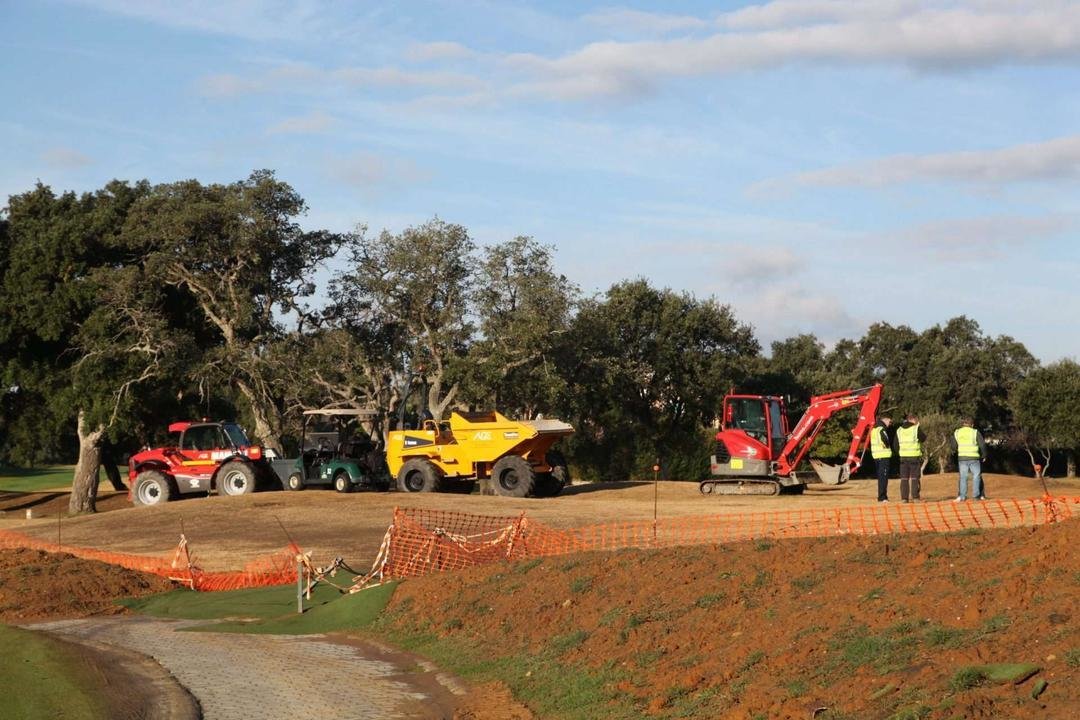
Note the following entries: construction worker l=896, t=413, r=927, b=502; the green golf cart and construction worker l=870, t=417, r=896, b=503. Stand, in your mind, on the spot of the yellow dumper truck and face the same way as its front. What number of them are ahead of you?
2

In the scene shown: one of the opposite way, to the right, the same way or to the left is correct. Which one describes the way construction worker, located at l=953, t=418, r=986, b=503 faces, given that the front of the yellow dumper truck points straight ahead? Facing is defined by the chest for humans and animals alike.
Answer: to the left

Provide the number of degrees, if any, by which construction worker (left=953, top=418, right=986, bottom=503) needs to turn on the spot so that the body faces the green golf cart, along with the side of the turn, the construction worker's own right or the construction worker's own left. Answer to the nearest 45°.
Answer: approximately 45° to the construction worker's own left

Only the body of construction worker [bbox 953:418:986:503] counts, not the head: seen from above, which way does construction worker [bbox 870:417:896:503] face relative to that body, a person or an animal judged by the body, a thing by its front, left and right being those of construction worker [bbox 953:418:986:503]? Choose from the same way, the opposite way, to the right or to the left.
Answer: to the right

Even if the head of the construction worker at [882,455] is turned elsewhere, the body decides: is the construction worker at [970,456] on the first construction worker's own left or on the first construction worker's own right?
on the first construction worker's own right

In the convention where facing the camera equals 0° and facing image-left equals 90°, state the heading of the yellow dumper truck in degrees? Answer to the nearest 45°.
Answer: approximately 315°

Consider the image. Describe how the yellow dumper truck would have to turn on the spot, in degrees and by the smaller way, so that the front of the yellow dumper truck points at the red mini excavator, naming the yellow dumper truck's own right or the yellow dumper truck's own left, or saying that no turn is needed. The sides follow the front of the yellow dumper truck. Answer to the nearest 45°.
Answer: approximately 45° to the yellow dumper truck's own left

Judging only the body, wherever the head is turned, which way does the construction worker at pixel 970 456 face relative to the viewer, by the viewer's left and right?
facing away from the viewer
